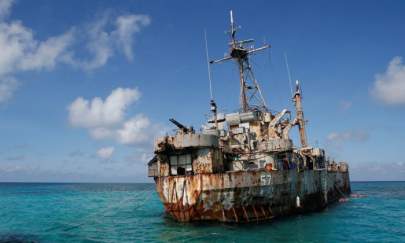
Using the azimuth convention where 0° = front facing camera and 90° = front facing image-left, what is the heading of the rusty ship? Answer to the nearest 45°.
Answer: approximately 225°
